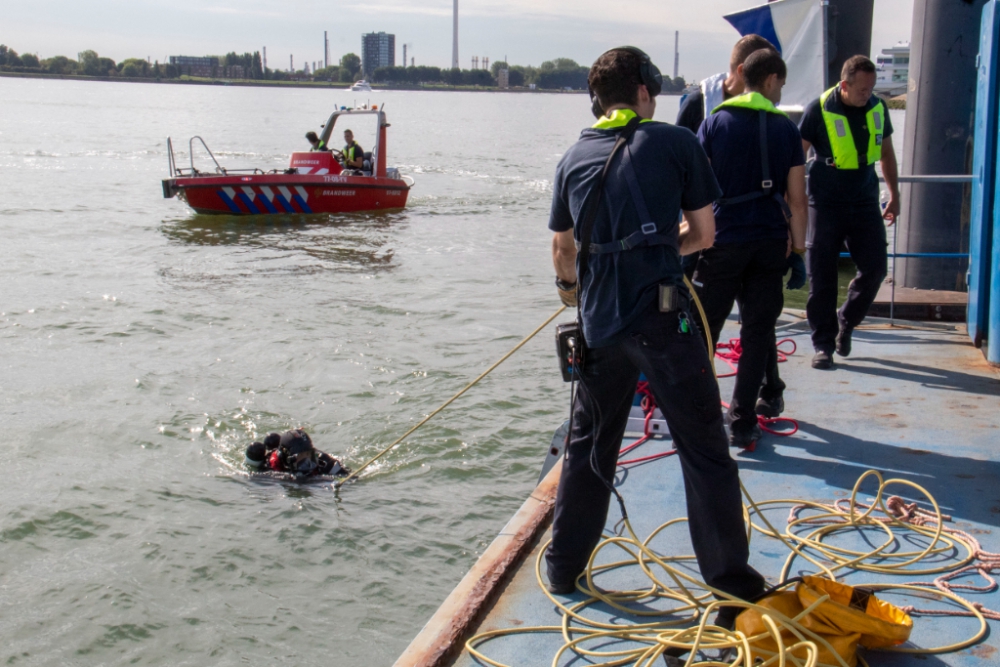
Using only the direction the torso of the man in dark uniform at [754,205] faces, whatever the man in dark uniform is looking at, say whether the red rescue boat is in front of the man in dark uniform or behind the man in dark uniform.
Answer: in front

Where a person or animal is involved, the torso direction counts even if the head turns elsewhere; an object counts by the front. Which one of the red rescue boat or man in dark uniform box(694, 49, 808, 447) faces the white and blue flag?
the man in dark uniform

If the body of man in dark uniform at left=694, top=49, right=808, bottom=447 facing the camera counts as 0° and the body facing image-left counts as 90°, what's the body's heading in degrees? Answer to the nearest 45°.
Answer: approximately 180°
